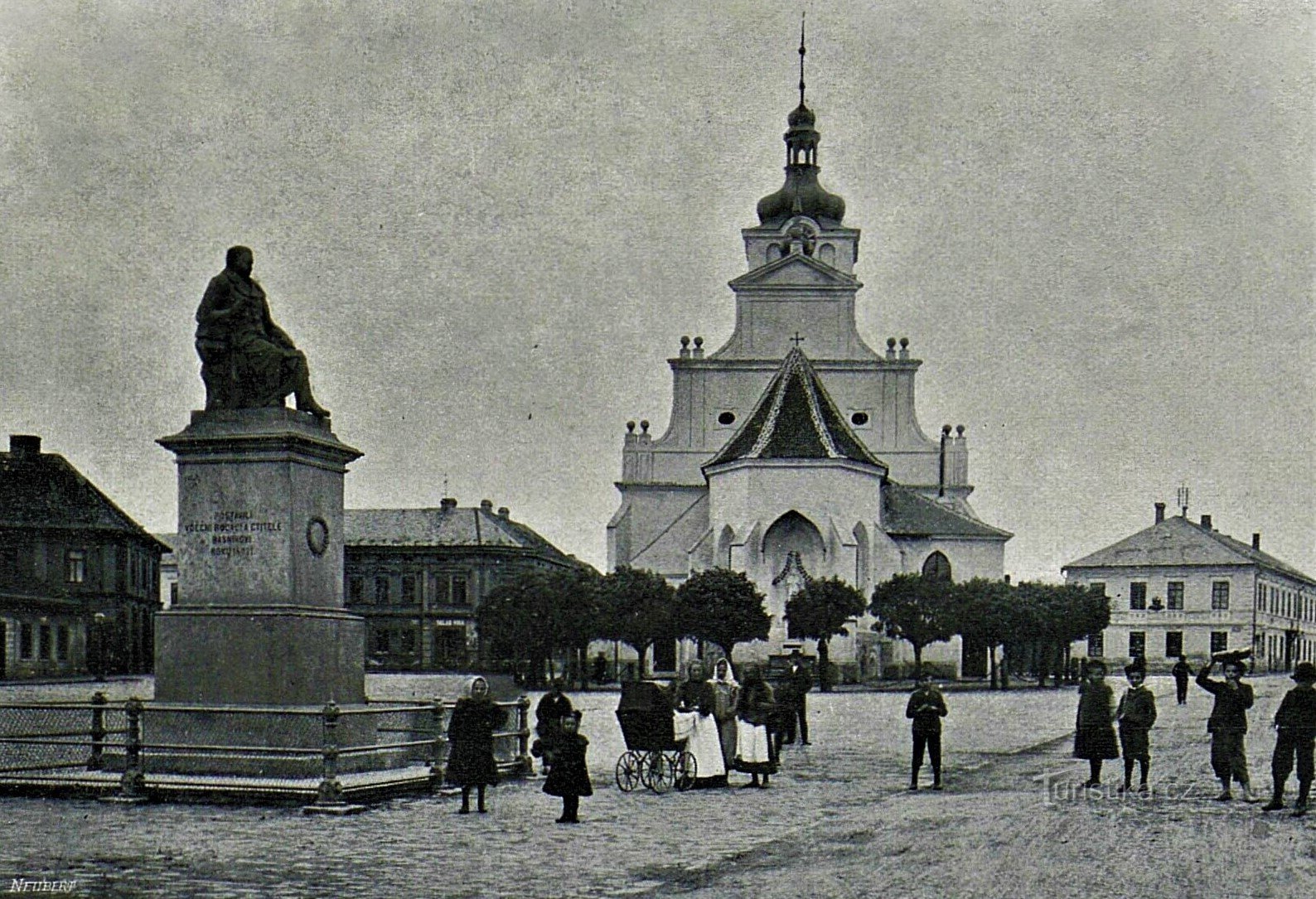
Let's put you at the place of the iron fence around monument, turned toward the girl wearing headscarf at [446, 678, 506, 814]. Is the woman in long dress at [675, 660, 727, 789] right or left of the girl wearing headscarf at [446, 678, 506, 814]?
left

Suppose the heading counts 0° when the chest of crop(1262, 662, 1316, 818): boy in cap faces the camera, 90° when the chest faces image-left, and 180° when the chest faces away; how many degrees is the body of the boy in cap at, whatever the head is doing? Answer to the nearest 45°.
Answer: approximately 45°

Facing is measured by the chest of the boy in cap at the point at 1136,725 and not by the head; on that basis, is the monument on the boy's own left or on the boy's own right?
on the boy's own right

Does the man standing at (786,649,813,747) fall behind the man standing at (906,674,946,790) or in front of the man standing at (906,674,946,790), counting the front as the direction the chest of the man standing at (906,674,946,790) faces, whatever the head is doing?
behind

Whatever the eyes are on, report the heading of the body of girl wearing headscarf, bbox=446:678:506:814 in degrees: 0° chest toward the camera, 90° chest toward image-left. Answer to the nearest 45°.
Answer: approximately 0°
